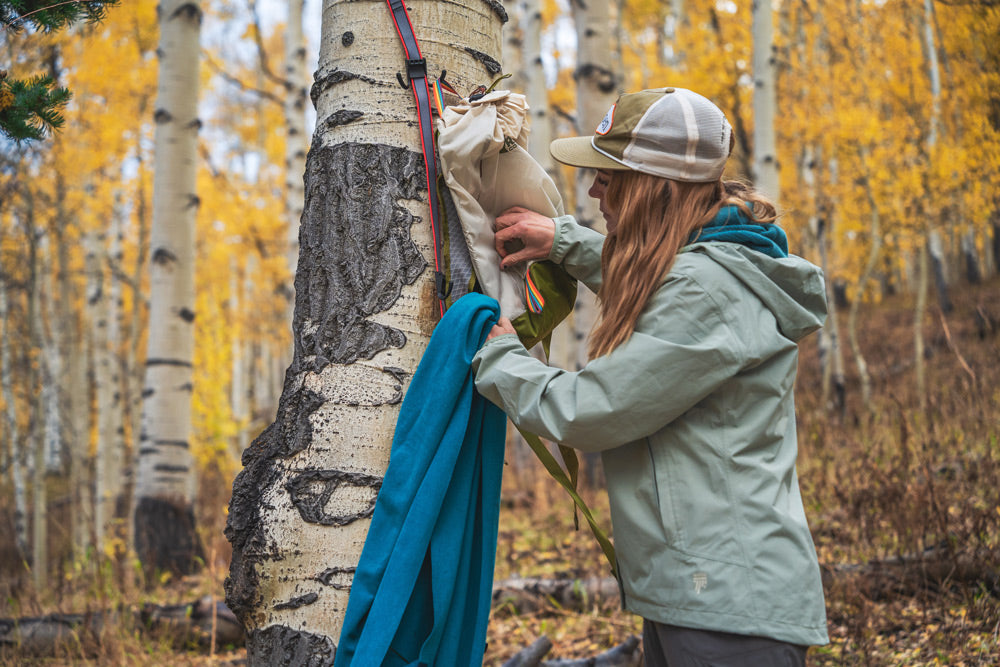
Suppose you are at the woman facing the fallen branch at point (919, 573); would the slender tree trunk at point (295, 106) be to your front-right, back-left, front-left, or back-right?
front-left

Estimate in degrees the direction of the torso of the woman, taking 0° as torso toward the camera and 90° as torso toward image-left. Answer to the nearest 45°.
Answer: approximately 90°

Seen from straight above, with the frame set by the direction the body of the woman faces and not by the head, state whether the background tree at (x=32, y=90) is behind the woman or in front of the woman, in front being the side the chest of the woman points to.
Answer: in front

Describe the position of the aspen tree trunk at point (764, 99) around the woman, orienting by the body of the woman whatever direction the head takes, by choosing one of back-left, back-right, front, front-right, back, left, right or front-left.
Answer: right

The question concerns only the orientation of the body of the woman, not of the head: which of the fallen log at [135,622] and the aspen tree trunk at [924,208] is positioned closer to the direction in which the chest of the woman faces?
the fallen log

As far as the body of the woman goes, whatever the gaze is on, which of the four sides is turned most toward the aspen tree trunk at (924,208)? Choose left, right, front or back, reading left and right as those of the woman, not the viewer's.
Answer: right

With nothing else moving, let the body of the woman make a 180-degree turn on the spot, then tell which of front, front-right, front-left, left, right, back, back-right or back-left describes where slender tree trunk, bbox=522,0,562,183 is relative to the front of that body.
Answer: left

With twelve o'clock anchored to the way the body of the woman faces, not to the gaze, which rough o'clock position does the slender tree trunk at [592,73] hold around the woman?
The slender tree trunk is roughly at 3 o'clock from the woman.

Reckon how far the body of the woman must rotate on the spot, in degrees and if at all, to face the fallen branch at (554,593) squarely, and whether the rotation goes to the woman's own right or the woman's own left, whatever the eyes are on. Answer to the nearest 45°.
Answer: approximately 90° to the woman's own right
